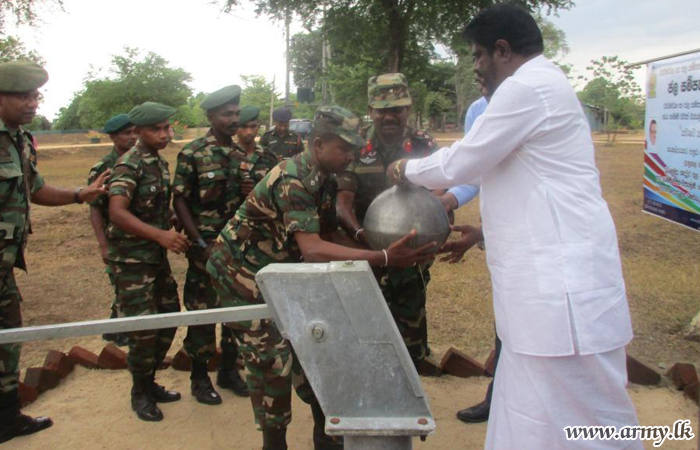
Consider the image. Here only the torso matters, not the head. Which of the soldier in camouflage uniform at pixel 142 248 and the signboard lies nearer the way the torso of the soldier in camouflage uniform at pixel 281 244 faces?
the signboard

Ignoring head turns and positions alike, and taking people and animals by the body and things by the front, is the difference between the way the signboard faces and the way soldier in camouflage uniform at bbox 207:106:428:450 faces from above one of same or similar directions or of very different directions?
very different directions

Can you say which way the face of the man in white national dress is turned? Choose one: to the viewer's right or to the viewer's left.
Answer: to the viewer's left

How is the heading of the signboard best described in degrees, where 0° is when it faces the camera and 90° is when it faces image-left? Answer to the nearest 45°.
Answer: approximately 45°

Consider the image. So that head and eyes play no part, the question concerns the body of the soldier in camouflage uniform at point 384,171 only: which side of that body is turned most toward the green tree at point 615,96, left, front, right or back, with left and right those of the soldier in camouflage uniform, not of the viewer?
back

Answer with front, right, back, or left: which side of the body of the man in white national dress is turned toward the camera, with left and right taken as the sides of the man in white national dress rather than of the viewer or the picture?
left

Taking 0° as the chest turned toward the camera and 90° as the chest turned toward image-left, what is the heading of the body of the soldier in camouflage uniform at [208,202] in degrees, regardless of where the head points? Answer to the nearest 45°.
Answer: approximately 315°

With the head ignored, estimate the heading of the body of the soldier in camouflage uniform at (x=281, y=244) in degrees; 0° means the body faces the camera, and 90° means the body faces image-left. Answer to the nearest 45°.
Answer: approximately 270°
